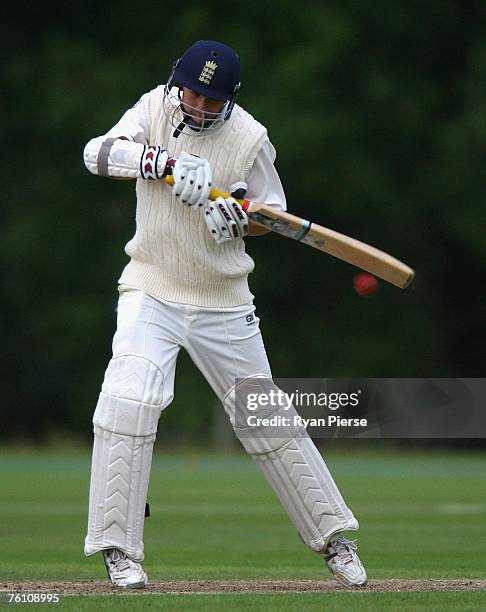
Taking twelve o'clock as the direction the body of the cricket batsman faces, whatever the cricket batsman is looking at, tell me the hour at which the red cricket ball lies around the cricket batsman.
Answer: The red cricket ball is roughly at 9 o'clock from the cricket batsman.

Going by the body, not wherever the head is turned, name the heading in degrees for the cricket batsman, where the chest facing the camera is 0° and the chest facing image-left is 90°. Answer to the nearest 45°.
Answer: approximately 0°
